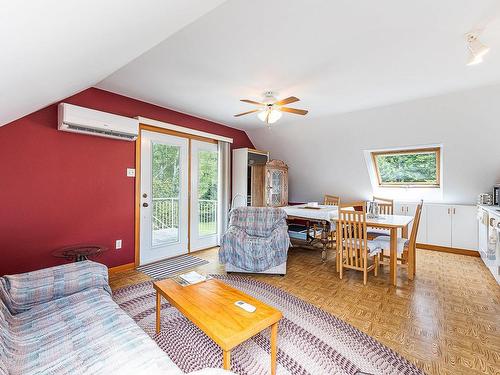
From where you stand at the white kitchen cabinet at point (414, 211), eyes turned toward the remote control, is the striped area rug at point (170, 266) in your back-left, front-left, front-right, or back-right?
front-right

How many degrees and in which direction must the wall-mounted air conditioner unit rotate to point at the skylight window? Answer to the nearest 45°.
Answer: approximately 45° to its left

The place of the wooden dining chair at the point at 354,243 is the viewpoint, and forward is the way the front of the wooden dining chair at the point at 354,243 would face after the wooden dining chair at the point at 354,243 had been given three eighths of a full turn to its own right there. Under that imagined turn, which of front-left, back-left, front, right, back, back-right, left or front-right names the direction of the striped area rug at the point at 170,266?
right

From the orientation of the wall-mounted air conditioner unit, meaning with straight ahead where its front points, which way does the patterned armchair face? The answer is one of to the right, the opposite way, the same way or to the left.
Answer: to the right

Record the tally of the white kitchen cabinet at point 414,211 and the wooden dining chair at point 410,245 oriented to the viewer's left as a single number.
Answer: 1

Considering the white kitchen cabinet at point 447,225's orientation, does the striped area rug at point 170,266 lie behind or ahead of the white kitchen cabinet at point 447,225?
ahead

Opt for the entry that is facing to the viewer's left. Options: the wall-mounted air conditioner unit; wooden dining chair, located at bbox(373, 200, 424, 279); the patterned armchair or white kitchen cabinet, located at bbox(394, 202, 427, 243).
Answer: the wooden dining chair

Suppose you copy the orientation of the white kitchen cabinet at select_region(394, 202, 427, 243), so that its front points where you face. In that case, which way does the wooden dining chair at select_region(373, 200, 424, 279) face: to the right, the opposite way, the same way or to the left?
to the right

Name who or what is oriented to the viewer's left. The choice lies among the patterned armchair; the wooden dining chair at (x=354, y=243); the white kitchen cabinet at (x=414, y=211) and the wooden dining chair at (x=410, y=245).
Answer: the wooden dining chair at (x=410, y=245)

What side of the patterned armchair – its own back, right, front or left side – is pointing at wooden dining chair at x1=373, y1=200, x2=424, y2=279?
left

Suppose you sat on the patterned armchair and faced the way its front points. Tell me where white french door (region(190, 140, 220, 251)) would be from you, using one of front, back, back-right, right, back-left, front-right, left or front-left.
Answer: back-right

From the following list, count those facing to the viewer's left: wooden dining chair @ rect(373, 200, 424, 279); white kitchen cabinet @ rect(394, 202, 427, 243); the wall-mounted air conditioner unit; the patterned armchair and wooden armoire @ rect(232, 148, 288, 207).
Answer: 1

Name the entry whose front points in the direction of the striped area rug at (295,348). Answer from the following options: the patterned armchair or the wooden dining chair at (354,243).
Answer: the patterned armchair

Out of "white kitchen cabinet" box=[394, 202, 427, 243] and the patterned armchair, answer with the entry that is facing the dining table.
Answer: the white kitchen cabinet

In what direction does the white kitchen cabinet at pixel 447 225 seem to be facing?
toward the camera

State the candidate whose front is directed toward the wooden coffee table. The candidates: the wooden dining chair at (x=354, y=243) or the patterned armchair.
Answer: the patterned armchair

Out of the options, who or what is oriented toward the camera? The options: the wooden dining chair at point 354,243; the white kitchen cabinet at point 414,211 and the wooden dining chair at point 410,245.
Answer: the white kitchen cabinet

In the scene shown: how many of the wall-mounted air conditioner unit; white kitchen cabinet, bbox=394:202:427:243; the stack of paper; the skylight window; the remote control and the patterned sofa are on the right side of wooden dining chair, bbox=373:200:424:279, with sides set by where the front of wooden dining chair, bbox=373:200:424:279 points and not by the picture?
2

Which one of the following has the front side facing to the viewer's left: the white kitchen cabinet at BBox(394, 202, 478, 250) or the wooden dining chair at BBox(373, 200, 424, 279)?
the wooden dining chair
